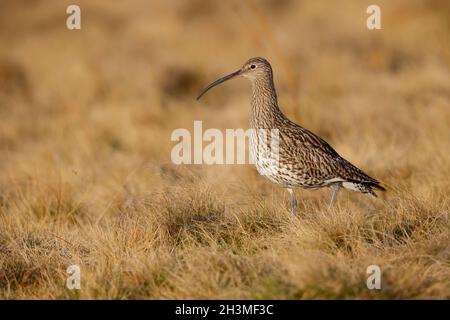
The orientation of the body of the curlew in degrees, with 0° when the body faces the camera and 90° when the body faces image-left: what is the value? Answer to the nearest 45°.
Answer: approximately 90°
